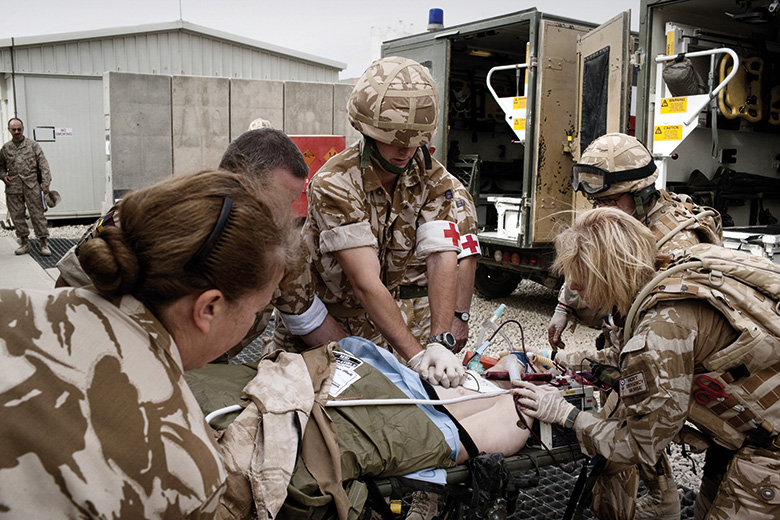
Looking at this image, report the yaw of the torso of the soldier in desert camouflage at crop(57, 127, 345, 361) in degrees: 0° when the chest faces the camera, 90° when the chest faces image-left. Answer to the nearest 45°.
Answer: approximately 315°

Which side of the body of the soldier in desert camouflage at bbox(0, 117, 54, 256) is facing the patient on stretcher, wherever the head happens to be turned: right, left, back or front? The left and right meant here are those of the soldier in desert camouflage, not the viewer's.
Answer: front

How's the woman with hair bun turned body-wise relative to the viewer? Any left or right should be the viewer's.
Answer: facing away from the viewer and to the right of the viewer

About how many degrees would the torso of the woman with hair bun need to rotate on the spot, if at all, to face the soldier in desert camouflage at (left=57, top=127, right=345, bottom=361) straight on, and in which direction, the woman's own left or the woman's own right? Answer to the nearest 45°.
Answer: approximately 45° to the woman's own left

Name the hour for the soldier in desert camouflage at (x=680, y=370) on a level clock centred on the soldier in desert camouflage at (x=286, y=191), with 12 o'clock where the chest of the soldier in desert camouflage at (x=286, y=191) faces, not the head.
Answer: the soldier in desert camouflage at (x=680, y=370) is roughly at 12 o'clock from the soldier in desert camouflage at (x=286, y=191).

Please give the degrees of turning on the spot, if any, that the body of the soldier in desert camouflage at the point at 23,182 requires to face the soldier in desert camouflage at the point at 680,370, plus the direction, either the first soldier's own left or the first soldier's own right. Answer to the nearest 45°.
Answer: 0° — they already face them

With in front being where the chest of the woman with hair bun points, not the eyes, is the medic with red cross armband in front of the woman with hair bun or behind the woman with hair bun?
in front

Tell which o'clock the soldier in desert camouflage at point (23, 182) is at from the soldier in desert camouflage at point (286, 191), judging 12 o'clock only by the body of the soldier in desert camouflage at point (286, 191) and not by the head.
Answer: the soldier in desert camouflage at point (23, 182) is roughly at 7 o'clock from the soldier in desert camouflage at point (286, 191).

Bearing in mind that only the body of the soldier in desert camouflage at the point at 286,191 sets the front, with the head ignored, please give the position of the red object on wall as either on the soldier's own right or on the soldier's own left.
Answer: on the soldier's own left

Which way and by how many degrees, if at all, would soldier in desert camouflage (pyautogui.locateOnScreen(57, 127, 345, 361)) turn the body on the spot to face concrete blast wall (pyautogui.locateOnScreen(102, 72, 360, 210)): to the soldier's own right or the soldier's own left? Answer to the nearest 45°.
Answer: approximately 135° to the soldier's own left

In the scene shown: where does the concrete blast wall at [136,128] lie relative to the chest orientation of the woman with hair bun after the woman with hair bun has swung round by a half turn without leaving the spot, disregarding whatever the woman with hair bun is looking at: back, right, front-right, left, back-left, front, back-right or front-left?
back-right

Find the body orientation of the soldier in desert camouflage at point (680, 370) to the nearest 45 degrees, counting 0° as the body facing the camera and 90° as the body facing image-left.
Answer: approximately 90°

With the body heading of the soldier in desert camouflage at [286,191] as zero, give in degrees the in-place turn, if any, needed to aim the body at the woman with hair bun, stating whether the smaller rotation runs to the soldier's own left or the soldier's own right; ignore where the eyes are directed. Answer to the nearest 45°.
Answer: approximately 45° to the soldier's own right

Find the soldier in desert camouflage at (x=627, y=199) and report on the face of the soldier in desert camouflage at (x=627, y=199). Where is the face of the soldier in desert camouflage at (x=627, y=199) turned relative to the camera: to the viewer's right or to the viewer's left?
to the viewer's left
